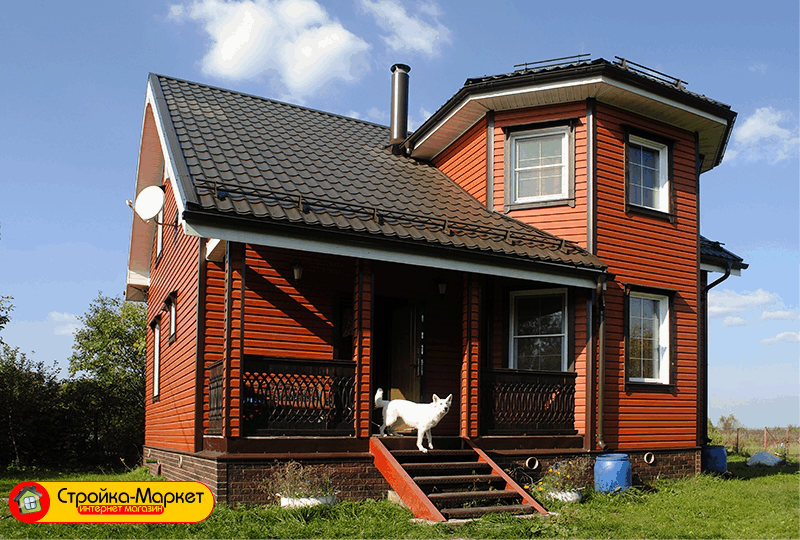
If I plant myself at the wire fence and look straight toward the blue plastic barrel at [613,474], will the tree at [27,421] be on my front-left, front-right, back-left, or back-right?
front-right

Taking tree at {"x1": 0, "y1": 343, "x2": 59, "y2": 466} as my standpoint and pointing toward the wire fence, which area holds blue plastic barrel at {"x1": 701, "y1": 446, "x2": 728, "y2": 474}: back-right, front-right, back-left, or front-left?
front-right

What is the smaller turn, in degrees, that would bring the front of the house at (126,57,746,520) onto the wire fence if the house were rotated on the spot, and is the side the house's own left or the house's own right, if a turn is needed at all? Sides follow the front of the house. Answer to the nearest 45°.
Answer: approximately 90° to the house's own left

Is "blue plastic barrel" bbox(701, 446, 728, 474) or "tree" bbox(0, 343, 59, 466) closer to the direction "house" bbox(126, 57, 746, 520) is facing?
the blue plastic barrel

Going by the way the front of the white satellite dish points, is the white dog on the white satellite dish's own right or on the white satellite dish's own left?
on the white satellite dish's own left

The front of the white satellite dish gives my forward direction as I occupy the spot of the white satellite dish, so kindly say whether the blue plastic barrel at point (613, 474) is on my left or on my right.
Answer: on my left

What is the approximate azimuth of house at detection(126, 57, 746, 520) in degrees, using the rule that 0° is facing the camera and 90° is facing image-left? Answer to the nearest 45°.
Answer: approximately 315°

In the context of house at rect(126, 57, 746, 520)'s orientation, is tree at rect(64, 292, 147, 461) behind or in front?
behind

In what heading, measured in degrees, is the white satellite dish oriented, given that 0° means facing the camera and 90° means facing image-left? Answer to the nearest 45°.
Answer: approximately 45°
